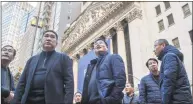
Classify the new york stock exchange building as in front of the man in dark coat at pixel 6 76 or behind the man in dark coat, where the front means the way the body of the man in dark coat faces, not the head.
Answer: behind

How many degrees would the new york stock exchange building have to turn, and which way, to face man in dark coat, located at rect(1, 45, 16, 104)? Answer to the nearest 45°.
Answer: approximately 45° to its left

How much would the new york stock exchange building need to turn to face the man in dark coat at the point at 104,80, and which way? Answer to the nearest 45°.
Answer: approximately 45° to its left

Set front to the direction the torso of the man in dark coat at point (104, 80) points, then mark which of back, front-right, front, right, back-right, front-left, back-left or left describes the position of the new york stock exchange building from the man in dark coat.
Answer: back-right

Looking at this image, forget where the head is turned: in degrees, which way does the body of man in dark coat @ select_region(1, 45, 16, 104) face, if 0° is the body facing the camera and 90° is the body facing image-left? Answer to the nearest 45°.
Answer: approximately 45°

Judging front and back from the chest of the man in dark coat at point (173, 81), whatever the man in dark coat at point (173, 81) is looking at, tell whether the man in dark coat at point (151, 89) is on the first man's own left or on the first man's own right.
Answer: on the first man's own right

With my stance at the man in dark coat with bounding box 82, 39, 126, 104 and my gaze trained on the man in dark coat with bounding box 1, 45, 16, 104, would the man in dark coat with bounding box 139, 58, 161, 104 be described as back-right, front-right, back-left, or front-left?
back-right

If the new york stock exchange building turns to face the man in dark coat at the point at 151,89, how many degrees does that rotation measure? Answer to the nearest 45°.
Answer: approximately 45° to its left

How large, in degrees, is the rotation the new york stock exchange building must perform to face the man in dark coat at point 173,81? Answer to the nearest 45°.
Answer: approximately 45° to its left

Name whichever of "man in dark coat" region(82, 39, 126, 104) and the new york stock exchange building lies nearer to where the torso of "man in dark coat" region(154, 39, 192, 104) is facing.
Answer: the man in dark coat
